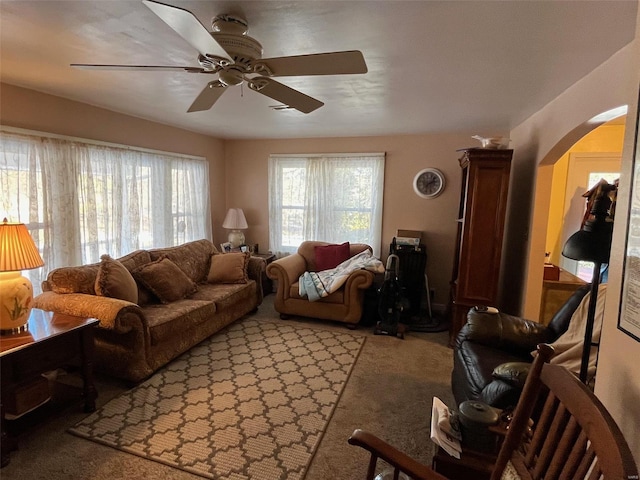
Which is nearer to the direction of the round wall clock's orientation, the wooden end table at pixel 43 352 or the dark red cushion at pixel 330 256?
the wooden end table

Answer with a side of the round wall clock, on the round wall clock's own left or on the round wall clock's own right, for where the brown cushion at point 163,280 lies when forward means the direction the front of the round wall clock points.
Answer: on the round wall clock's own right

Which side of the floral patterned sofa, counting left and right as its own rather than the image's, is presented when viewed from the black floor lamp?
front

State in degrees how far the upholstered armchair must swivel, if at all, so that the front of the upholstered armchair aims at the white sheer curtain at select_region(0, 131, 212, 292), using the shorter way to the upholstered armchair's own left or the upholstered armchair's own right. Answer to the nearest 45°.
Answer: approximately 45° to the upholstered armchair's own right

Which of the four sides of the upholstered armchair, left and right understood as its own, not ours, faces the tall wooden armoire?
left

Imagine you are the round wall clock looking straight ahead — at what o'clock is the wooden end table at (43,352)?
The wooden end table is roughly at 1 o'clock from the round wall clock.

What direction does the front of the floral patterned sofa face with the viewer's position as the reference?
facing the viewer and to the right of the viewer

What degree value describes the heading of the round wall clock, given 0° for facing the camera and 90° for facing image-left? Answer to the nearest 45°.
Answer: approximately 0°
